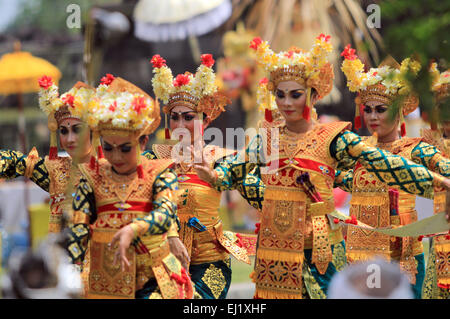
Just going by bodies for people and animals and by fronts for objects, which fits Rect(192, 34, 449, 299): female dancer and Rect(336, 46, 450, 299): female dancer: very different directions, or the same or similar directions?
same or similar directions

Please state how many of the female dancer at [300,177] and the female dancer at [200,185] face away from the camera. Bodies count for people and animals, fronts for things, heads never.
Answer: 0

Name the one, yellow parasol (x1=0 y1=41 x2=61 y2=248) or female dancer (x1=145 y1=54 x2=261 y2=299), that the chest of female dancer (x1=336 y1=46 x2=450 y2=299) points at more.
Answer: the female dancer

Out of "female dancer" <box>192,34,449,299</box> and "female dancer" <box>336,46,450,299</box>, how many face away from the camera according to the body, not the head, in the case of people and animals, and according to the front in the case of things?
0

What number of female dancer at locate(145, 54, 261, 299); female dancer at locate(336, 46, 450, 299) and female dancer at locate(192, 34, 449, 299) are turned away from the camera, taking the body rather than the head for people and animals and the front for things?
0

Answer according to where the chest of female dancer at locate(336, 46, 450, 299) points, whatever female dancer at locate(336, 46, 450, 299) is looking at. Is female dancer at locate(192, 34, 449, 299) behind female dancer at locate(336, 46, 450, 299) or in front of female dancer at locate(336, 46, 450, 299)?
in front

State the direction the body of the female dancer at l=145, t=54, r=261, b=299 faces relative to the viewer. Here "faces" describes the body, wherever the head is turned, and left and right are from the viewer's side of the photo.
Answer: facing the viewer and to the left of the viewer

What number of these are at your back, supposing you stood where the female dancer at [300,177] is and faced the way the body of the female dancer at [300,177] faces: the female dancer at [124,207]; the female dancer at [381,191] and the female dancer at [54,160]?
1

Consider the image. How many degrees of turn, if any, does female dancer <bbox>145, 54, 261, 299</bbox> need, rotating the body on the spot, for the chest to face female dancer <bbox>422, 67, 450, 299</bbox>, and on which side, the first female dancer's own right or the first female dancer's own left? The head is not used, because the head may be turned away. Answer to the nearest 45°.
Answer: approximately 135° to the first female dancer's own left

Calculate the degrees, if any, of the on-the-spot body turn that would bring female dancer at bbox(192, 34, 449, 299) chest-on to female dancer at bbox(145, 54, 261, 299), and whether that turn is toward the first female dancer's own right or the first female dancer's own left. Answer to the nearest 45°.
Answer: approximately 90° to the first female dancer's own right

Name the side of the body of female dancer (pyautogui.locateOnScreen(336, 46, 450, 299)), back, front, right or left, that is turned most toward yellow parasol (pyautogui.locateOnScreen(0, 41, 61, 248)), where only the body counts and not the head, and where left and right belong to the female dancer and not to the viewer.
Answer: right

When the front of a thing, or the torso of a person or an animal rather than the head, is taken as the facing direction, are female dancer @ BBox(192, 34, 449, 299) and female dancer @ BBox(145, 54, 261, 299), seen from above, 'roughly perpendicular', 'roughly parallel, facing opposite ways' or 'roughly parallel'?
roughly parallel

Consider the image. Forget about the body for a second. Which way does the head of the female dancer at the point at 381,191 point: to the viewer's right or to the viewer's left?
to the viewer's left

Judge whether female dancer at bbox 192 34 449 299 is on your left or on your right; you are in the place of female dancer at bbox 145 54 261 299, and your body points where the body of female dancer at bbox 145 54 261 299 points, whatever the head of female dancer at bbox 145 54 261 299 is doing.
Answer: on your left

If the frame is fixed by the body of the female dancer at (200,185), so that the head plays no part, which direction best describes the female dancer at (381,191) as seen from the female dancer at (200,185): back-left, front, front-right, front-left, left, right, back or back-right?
back-left
